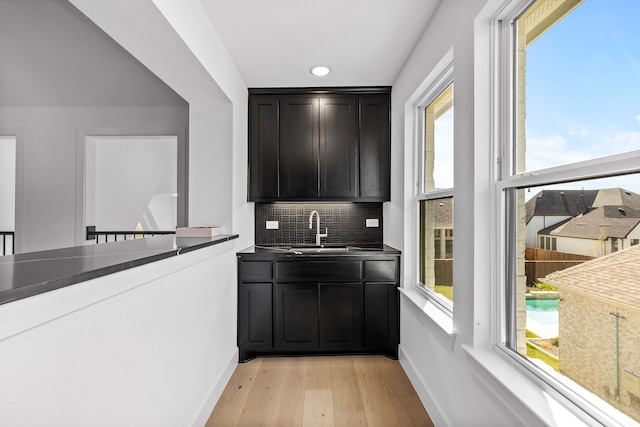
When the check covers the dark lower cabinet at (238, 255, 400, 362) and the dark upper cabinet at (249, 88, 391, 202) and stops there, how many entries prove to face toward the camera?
2

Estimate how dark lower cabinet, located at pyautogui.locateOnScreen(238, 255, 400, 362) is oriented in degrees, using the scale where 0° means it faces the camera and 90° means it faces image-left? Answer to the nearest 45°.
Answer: approximately 0°

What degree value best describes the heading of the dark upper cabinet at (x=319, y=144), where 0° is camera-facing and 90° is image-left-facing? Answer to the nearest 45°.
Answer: approximately 0°
